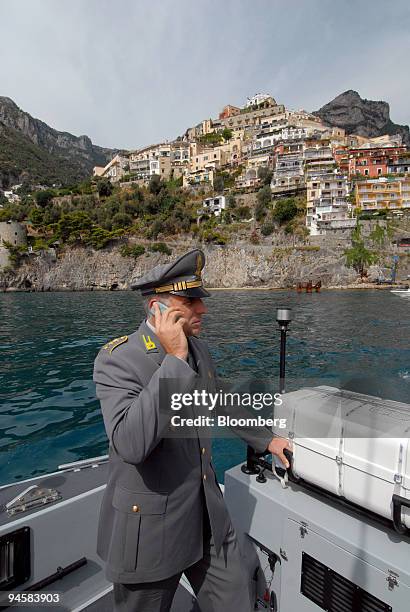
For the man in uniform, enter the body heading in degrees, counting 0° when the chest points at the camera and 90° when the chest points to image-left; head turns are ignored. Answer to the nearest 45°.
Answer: approximately 315°

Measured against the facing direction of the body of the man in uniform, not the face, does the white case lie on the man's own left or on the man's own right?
on the man's own left

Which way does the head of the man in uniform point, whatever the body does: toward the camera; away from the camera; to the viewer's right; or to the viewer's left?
to the viewer's right
